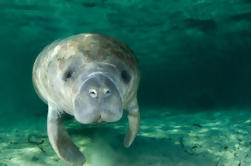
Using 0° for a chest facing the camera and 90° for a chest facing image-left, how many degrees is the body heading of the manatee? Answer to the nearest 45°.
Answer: approximately 0°
